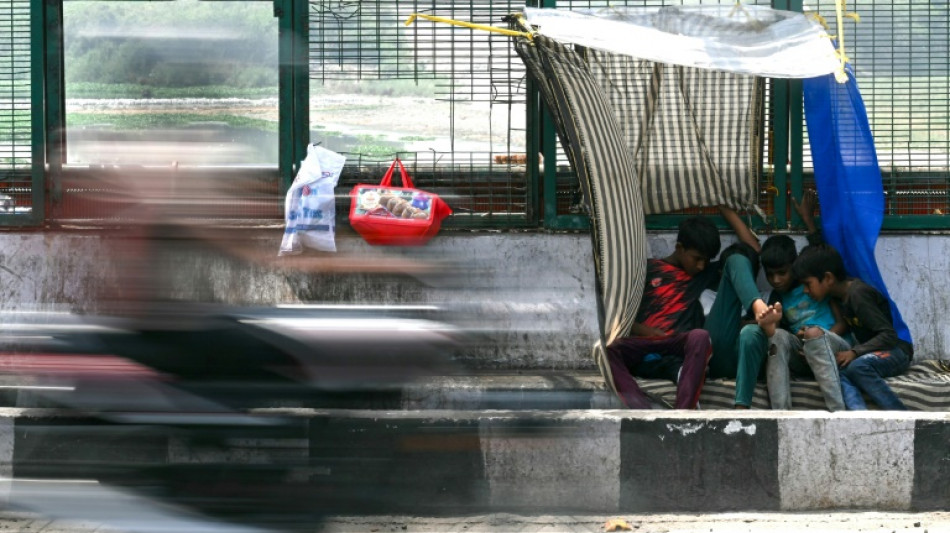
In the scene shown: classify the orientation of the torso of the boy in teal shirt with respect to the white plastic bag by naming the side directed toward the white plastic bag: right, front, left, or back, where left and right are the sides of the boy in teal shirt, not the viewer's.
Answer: right

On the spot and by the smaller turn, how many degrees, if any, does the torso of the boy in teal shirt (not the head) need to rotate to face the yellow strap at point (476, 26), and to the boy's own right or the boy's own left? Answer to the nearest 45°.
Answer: approximately 90° to the boy's own right

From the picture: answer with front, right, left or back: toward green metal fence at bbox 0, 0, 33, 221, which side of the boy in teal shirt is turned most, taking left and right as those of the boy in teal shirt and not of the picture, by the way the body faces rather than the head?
right

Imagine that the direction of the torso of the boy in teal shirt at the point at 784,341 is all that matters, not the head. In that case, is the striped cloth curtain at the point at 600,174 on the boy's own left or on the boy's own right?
on the boy's own right

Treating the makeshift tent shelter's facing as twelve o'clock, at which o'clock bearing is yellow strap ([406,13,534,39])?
The yellow strap is roughly at 2 o'clock from the makeshift tent shelter.

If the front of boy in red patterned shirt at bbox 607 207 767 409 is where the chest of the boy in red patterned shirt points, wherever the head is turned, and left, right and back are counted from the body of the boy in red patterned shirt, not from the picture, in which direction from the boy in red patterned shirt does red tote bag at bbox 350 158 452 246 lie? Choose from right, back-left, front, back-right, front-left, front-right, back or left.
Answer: right

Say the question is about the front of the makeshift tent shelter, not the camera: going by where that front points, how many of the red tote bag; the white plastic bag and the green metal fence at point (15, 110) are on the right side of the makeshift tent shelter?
3

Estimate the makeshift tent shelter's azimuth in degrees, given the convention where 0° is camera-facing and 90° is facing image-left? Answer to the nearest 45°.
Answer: approximately 0°

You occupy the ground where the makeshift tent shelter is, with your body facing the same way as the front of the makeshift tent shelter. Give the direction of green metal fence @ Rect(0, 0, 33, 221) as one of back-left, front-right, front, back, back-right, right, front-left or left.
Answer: right
